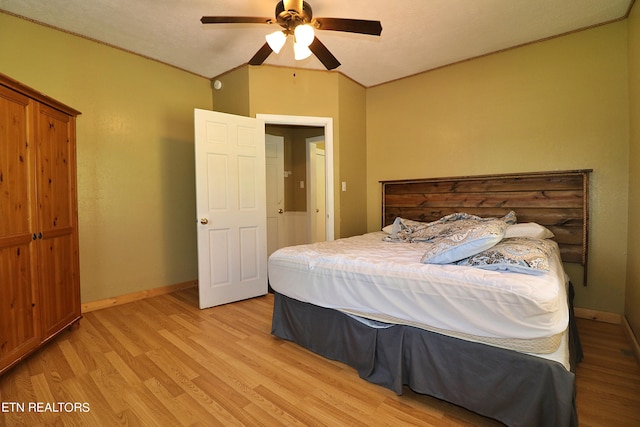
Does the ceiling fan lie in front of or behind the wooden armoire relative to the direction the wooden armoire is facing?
in front

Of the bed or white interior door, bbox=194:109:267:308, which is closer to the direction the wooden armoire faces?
the bed

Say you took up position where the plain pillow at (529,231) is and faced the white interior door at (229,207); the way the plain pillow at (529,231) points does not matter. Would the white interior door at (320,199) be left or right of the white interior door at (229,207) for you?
right

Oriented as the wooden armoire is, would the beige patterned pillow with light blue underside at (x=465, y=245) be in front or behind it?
in front

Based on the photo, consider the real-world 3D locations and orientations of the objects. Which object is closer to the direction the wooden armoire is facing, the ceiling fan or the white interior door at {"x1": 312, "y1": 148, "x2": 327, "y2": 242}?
the ceiling fan

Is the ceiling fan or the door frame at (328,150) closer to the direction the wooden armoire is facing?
the ceiling fan

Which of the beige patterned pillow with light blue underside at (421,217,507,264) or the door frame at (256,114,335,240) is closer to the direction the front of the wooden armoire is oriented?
the beige patterned pillow with light blue underside

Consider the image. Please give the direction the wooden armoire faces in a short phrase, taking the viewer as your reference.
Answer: facing the viewer and to the right of the viewer

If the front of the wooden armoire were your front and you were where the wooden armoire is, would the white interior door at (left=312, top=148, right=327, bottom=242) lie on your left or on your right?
on your left

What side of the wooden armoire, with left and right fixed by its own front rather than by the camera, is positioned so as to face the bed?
front

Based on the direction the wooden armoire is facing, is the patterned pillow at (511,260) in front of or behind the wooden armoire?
in front
